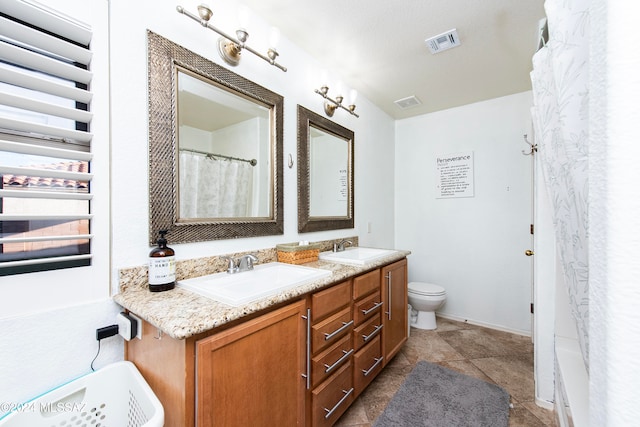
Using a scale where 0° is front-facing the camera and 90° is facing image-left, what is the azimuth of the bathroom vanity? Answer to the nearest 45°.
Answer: approximately 315°

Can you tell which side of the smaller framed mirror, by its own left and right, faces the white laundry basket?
right

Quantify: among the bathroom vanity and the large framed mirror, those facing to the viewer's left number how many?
0

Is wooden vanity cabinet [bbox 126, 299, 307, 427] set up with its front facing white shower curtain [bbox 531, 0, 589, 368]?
yes

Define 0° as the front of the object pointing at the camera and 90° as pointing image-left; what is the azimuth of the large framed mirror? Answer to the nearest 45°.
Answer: approximately 315°

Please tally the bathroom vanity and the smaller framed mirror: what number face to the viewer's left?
0

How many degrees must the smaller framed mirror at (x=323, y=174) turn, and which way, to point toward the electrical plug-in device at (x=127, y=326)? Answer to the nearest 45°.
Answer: approximately 90° to its right
